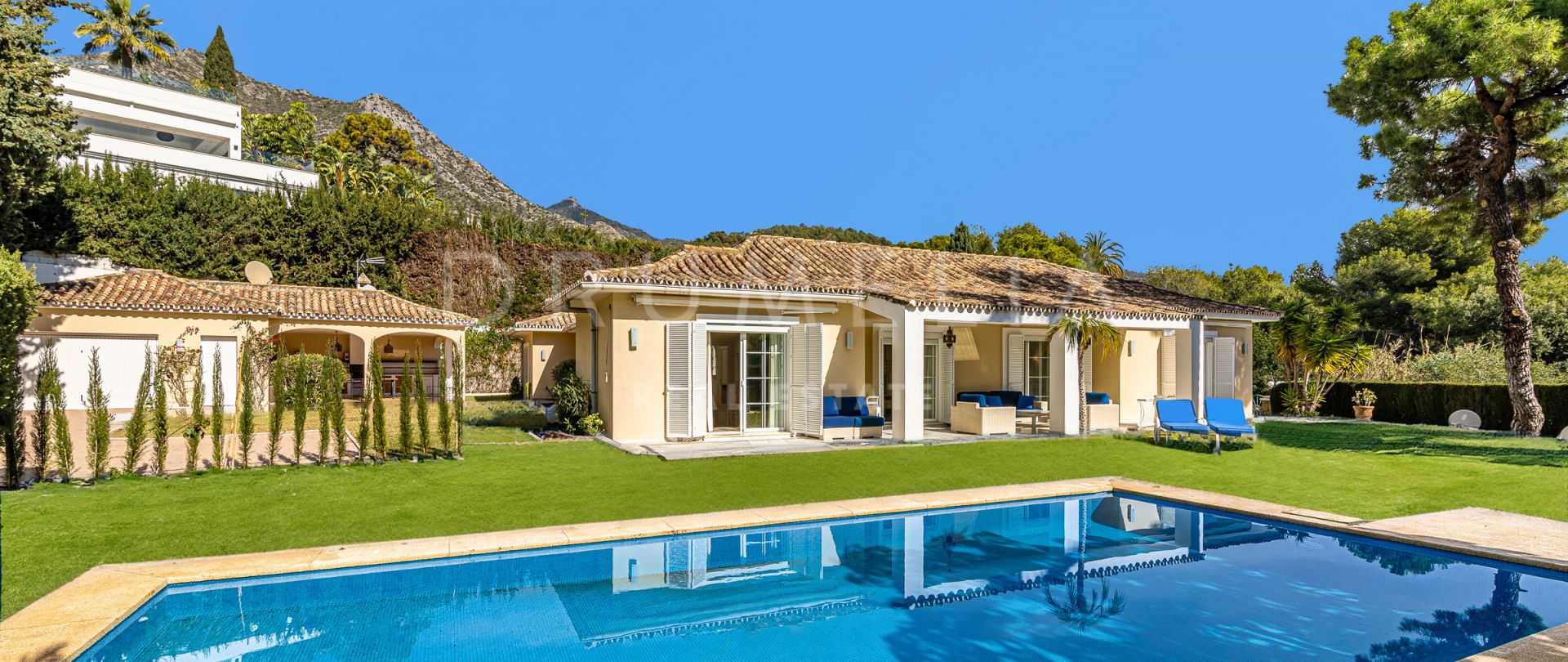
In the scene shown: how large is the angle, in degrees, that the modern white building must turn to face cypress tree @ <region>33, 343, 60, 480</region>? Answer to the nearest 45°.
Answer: approximately 45° to its right

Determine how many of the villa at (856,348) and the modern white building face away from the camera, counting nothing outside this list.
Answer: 0

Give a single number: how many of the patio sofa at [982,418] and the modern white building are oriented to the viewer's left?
0

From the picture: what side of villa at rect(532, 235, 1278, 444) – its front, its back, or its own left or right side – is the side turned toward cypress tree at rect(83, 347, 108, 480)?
right

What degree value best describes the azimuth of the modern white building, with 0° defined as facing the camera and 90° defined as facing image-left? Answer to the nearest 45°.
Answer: approximately 315°

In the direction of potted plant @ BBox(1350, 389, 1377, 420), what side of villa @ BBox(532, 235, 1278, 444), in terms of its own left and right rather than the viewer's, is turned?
left

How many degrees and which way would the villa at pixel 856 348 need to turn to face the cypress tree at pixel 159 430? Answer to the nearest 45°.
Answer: approximately 90° to its right
